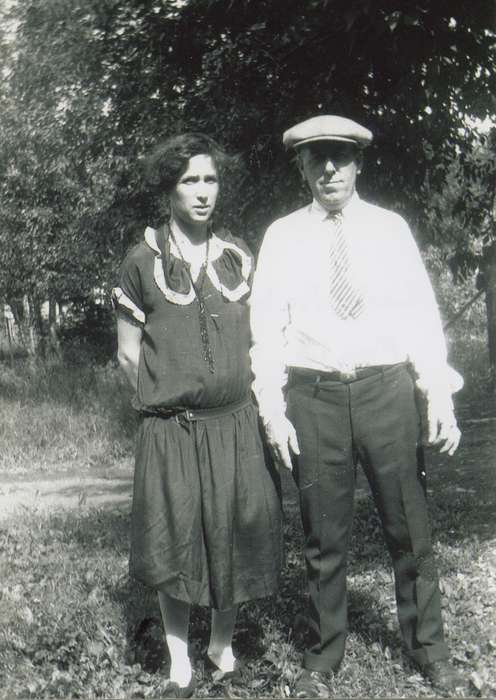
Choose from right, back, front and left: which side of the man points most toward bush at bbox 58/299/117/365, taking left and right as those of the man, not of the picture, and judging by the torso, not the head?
back

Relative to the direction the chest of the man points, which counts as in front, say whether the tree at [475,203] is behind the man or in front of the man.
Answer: behind

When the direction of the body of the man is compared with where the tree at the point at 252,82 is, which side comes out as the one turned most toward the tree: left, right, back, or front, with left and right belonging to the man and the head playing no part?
back

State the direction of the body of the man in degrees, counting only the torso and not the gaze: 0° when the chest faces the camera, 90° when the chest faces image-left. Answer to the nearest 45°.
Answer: approximately 0°
